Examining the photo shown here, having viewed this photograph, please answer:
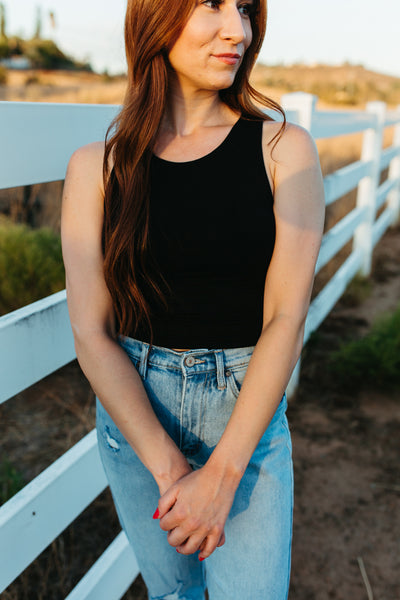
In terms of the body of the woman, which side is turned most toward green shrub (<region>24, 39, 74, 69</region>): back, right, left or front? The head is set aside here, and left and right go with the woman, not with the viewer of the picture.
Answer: back

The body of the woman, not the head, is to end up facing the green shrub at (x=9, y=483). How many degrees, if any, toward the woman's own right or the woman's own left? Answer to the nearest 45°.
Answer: approximately 135° to the woman's own right

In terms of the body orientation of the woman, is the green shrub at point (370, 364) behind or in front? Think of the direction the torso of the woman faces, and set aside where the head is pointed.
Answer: behind

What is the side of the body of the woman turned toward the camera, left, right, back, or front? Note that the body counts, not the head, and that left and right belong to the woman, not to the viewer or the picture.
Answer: front

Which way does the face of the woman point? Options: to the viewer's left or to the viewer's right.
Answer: to the viewer's right

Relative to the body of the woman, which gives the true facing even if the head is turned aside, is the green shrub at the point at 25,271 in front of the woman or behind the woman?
behind
